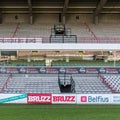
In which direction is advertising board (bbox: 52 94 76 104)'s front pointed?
toward the camera

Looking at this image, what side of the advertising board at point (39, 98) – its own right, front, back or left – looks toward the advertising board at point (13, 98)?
right

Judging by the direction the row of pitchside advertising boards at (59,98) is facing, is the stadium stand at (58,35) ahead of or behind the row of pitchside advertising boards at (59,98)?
behind

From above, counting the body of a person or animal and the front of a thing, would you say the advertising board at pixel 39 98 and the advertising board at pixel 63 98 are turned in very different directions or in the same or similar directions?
same or similar directions

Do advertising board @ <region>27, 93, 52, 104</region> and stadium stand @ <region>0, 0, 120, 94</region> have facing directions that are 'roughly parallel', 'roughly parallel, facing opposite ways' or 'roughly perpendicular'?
roughly parallel

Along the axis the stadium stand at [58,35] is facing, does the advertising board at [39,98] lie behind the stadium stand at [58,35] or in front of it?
in front

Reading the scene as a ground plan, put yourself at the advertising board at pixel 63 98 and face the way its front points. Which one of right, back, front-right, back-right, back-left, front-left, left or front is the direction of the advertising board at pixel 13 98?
right

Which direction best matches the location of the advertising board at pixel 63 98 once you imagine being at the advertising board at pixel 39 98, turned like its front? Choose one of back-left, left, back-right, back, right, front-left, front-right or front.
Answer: left

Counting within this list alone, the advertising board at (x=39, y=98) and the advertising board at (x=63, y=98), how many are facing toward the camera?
2

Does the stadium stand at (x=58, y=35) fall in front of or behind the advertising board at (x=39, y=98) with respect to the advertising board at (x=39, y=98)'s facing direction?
behind

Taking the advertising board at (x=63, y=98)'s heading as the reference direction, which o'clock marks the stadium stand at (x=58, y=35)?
The stadium stand is roughly at 6 o'clock from the advertising board.
